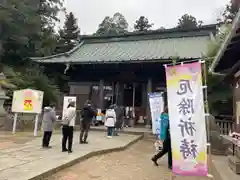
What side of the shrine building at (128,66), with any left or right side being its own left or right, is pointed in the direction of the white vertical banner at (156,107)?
front

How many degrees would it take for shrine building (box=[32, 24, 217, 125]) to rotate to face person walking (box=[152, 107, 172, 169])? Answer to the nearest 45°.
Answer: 0° — it already faces them

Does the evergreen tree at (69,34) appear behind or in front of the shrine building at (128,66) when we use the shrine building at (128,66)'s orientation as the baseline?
behind

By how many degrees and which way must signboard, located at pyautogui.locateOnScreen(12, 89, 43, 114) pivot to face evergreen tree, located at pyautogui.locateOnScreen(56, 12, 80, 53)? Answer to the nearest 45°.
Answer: approximately 180°

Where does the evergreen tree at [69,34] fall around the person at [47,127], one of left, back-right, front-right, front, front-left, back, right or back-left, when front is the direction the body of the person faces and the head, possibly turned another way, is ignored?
front-left

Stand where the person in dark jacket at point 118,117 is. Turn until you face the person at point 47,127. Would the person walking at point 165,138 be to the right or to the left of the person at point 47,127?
left

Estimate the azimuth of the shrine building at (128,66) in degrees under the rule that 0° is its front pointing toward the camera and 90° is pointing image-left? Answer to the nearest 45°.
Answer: approximately 0°
